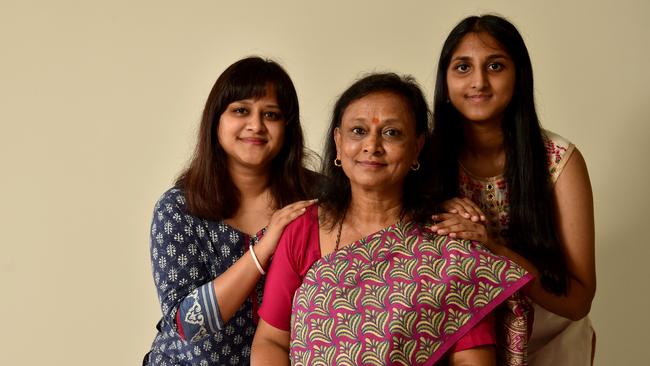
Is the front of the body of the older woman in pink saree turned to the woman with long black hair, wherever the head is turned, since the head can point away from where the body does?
no

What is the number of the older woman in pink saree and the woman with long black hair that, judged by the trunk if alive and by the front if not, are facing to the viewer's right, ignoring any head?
0

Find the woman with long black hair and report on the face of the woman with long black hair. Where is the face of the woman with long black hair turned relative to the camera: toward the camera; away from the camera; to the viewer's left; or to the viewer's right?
toward the camera

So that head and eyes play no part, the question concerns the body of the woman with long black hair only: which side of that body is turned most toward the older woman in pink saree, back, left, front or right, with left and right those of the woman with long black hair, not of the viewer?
front

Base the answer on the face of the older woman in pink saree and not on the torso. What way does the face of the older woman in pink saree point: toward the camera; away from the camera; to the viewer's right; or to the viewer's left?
toward the camera

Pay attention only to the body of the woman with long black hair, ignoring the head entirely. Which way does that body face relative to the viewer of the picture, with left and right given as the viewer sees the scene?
facing the viewer and to the left of the viewer

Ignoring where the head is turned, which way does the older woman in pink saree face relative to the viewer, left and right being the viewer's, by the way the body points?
facing the viewer
